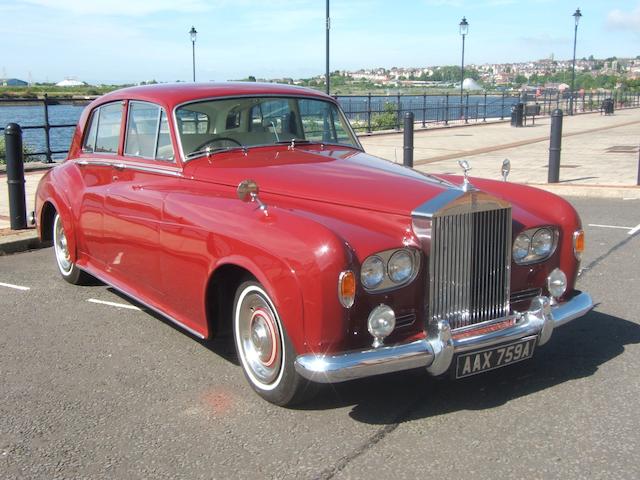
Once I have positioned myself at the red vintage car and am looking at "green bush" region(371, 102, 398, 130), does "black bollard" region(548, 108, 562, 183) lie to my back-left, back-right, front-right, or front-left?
front-right

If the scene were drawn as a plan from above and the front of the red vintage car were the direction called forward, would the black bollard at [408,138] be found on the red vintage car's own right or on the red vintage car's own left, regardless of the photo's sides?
on the red vintage car's own left

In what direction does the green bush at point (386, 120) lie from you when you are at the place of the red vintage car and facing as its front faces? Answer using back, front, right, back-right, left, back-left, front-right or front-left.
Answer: back-left

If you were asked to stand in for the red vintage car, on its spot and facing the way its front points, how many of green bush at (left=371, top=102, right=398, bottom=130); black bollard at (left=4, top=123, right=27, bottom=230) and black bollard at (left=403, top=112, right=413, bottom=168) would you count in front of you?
0

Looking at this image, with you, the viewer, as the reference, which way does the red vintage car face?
facing the viewer and to the right of the viewer

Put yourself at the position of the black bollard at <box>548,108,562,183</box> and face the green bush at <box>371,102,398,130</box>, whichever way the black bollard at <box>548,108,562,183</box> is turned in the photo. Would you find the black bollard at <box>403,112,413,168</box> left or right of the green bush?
left

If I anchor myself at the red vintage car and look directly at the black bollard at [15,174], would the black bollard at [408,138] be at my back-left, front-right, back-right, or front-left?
front-right

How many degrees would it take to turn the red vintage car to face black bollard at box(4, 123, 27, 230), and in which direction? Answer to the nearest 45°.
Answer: approximately 180°

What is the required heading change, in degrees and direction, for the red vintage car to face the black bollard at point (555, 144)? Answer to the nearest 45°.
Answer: approximately 90° to its left

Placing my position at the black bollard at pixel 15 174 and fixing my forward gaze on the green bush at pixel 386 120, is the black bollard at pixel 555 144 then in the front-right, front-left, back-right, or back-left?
front-right
